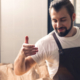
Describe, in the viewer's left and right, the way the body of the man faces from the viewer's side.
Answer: facing the viewer
